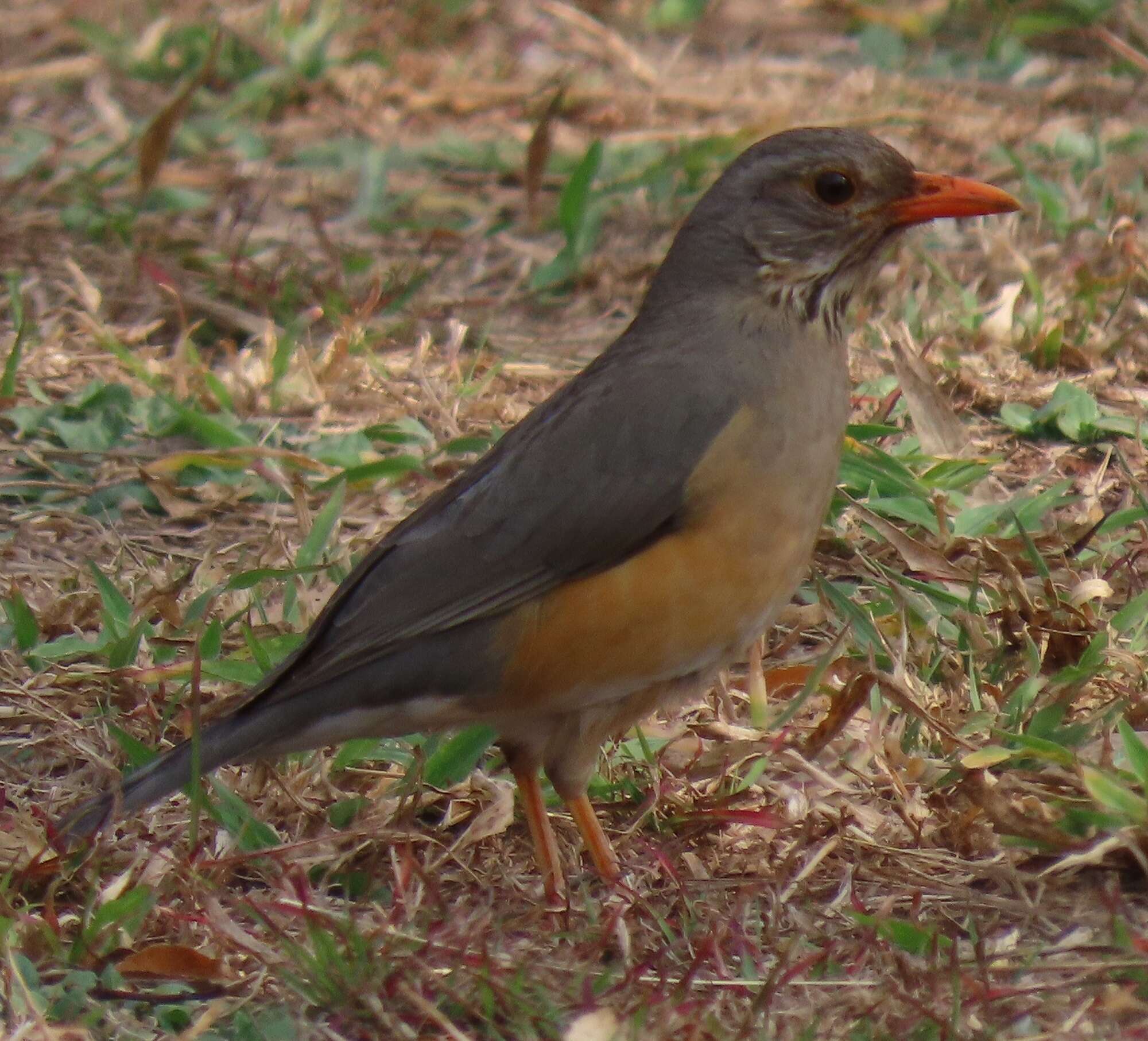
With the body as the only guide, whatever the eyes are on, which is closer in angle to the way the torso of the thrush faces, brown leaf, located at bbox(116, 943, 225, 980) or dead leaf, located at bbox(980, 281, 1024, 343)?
the dead leaf

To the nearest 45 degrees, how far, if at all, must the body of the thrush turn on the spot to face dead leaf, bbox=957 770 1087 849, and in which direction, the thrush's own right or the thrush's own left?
approximately 45° to the thrush's own right

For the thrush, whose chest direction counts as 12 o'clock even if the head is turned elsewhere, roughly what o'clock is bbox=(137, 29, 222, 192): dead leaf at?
The dead leaf is roughly at 8 o'clock from the thrush.

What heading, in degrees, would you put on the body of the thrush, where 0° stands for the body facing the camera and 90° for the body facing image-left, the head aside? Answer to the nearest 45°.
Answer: approximately 270°

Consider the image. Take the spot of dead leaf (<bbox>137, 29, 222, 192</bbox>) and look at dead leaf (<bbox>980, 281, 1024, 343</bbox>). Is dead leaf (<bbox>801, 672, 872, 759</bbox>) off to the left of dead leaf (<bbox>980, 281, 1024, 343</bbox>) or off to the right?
right

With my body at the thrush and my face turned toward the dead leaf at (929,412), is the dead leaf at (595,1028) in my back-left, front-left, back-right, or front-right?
back-right

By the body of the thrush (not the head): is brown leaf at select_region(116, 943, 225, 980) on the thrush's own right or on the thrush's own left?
on the thrush's own right

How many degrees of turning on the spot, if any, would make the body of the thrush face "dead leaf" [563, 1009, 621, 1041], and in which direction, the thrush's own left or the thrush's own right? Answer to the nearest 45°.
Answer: approximately 90° to the thrush's own right
